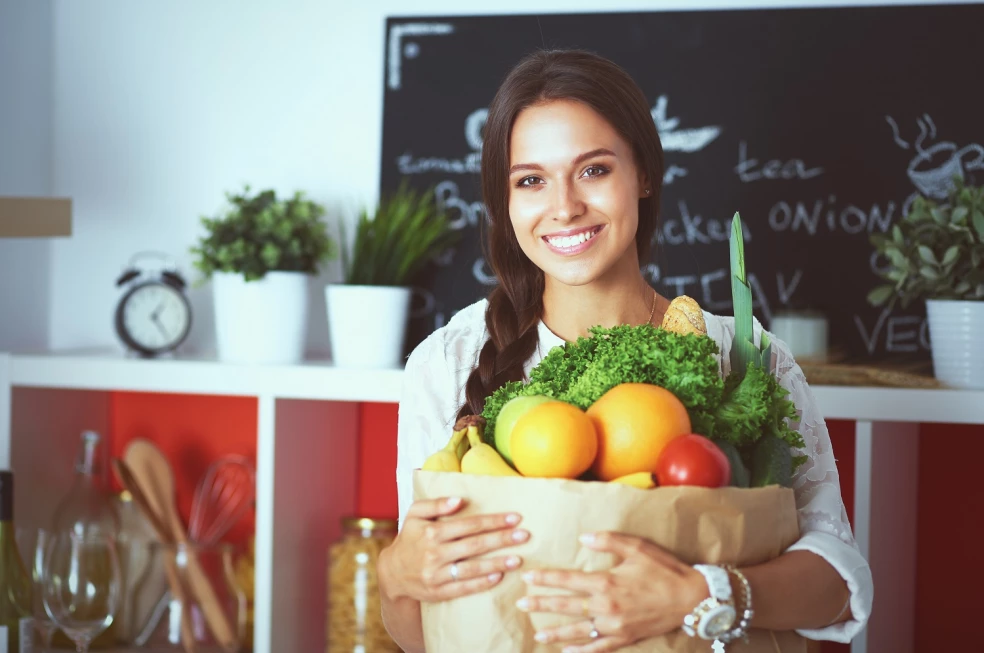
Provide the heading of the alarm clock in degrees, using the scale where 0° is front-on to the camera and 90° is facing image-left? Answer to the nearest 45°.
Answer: approximately 0°

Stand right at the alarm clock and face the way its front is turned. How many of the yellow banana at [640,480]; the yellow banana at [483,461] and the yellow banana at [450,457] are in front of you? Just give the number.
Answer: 3

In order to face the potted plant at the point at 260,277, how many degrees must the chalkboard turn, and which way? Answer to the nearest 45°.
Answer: approximately 90° to its right

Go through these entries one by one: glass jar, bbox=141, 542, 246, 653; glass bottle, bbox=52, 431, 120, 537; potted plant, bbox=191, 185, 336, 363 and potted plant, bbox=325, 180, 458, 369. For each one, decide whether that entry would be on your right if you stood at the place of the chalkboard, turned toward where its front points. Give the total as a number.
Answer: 4

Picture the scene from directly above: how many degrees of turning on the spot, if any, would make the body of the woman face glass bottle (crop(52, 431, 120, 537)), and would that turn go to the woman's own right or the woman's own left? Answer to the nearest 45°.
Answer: approximately 135° to the woman's own right

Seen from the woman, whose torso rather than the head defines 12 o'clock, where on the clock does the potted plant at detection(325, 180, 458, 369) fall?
The potted plant is roughly at 5 o'clock from the woman.

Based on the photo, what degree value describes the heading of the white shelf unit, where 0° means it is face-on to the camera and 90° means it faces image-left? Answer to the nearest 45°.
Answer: approximately 0°
